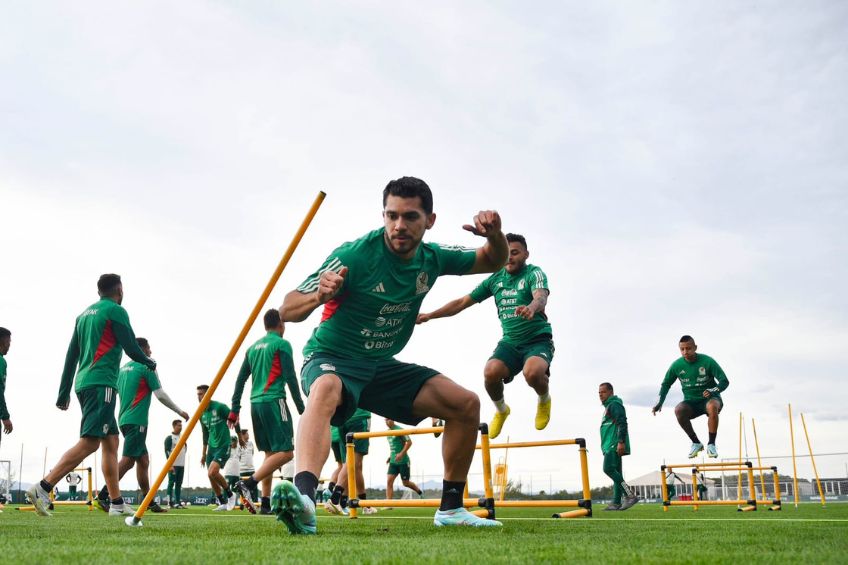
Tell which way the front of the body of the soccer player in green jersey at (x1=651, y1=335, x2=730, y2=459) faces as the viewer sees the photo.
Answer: toward the camera

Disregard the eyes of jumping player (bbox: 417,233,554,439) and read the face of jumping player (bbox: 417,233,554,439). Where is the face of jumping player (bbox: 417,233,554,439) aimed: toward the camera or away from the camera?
toward the camera

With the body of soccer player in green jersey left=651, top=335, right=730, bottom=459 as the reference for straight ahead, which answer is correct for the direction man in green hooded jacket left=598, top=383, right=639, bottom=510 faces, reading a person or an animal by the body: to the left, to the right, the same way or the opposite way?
to the right

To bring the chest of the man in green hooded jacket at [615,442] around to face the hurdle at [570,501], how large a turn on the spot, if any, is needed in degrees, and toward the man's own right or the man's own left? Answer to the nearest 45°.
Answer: approximately 90° to the man's own left

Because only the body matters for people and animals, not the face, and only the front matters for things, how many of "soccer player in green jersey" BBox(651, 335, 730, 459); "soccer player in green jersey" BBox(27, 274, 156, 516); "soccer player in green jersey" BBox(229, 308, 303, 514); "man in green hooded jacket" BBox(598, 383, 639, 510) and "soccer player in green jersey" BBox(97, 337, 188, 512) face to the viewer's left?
1

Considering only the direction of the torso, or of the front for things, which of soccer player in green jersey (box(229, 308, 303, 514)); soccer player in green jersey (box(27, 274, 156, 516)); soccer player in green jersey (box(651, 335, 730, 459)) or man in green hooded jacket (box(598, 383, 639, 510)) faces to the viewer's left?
man in green hooded jacket (box(598, 383, 639, 510))

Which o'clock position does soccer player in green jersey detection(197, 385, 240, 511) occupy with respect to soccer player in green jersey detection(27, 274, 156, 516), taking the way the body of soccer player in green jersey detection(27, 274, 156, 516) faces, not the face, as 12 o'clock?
soccer player in green jersey detection(197, 385, 240, 511) is roughly at 11 o'clock from soccer player in green jersey detection(27, 274, 156, 516).

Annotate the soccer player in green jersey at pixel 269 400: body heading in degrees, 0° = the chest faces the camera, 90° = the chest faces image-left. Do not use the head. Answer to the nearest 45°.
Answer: approximately 225°

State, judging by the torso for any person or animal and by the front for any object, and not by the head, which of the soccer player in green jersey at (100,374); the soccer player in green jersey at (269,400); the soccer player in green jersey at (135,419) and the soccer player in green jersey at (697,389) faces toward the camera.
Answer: the soccer player in green jersey at (697,389)

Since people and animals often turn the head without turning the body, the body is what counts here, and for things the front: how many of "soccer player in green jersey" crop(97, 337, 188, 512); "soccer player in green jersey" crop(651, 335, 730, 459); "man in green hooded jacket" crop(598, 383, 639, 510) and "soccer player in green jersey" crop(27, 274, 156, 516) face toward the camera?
1

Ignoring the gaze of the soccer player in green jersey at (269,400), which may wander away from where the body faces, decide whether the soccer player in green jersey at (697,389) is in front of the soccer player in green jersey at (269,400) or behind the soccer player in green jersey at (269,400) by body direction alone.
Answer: in front

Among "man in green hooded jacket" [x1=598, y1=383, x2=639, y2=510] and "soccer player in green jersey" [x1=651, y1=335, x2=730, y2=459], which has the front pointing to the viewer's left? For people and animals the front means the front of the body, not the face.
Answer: "man in green hooded jacket" [x1=598, y1=383, x2=639, y2=510]

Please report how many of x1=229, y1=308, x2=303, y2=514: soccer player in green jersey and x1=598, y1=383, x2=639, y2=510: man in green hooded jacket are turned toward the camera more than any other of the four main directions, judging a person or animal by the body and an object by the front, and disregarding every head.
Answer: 0

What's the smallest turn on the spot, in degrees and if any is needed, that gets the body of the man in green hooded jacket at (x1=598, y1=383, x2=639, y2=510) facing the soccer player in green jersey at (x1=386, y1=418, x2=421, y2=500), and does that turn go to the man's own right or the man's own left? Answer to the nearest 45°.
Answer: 0° — they already face them

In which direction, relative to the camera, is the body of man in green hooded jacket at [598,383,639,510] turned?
to the viewer's left
